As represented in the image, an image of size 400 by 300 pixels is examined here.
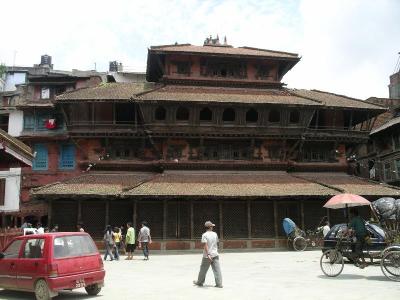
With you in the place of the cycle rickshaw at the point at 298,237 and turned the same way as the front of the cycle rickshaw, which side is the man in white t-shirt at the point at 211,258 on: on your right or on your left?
on your right

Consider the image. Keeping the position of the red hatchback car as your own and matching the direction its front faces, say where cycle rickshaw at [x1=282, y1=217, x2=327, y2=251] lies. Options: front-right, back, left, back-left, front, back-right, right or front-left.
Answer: right

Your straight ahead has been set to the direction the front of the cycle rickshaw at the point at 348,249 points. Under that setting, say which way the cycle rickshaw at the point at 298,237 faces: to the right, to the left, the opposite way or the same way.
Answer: the opposite way

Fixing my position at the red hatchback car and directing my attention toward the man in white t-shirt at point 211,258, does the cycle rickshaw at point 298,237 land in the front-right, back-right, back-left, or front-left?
front-left

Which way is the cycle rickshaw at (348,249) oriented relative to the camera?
to the viewer's left

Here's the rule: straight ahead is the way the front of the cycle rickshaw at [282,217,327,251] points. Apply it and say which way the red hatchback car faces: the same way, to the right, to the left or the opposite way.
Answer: the opposite way

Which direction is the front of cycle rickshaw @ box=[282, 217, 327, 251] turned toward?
to the viewer's right

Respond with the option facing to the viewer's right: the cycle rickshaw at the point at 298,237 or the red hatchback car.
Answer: the cycle rickshaw

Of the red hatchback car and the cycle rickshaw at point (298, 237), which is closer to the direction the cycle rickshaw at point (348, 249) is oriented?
the red hatchback car

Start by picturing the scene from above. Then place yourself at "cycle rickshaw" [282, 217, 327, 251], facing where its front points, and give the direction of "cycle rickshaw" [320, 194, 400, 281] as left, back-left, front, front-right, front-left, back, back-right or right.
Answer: right

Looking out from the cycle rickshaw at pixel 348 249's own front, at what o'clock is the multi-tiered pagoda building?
The multi-tiered pagoda building is roughly at 2 o'clock from the cycle rickshaw.

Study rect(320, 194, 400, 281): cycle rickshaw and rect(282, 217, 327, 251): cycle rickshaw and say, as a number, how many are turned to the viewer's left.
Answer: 1

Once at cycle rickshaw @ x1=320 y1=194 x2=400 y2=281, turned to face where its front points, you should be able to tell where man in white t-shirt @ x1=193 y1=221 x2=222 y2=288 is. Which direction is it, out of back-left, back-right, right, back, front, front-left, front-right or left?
front-left

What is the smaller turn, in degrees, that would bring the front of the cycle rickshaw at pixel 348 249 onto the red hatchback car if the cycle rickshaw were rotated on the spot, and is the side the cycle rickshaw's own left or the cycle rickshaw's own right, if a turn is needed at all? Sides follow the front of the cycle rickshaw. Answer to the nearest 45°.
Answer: approximately 45° to the cycle rickshaw's own left
